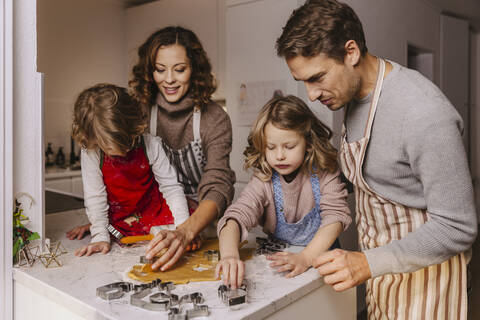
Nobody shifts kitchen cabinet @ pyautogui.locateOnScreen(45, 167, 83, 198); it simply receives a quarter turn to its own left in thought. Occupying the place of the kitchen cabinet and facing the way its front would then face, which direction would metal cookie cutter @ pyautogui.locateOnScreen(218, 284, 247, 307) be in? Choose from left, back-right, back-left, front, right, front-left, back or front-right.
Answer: front-right

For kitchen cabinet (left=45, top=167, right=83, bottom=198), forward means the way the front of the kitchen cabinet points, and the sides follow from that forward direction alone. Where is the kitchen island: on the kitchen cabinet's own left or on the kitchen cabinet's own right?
on the kitchen cabinet's own left

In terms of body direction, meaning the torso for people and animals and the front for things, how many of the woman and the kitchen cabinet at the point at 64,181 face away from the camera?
0

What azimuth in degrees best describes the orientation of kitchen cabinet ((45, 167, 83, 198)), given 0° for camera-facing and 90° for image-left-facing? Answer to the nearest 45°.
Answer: approximately 45°

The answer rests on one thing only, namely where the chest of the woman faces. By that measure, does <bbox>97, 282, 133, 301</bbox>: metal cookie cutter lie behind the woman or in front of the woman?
in front

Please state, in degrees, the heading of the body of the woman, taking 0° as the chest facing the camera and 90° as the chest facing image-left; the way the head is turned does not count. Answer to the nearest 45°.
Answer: approximately 45°
